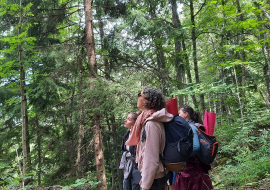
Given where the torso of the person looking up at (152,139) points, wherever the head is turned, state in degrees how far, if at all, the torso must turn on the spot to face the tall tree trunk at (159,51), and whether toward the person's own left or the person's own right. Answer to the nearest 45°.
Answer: approximately 90° to the person's own right

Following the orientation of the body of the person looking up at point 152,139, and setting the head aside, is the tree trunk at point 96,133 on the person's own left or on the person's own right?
on the person's own right

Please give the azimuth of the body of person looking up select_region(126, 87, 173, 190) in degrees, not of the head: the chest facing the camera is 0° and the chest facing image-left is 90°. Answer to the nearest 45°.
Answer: approximately 90°
